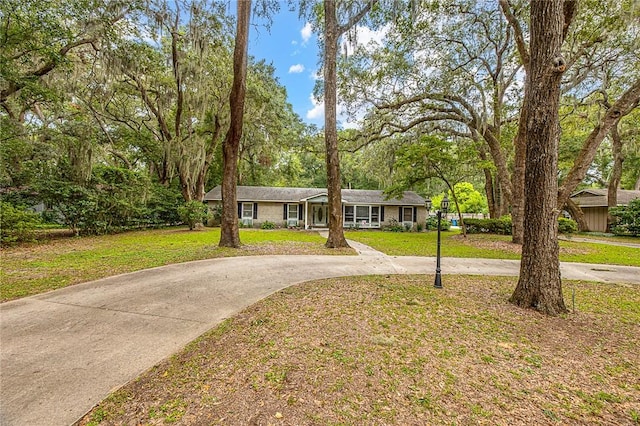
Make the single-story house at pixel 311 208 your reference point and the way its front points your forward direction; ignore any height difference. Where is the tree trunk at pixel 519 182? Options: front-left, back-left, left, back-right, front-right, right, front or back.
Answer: front-left

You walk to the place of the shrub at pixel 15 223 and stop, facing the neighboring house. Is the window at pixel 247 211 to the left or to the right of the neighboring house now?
left

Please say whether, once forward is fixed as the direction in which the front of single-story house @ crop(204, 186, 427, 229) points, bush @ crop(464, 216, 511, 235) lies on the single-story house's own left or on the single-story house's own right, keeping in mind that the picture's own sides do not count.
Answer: on the single-story house's own left

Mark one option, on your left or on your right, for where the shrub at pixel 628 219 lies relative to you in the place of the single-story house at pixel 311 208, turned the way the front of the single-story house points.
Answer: on your left

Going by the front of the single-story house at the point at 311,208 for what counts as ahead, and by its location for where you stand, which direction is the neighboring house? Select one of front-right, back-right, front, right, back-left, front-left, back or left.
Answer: left

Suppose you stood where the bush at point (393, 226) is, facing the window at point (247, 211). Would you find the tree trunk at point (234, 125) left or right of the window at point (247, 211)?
left

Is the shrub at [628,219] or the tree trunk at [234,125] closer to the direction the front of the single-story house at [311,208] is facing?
the tree trunk

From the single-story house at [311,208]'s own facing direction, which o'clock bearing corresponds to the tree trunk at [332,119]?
The tree trunk is roughly at 12 o'clock from the single-story house.

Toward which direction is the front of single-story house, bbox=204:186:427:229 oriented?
toward the camera

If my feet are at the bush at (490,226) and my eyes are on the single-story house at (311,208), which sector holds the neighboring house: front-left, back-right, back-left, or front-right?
back-right

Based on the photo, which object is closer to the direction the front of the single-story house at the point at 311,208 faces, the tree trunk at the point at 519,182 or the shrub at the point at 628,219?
the tree trunk

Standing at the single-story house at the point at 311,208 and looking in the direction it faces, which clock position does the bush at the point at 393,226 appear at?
The bush is roughly at 9 o'clock from the single-story house.

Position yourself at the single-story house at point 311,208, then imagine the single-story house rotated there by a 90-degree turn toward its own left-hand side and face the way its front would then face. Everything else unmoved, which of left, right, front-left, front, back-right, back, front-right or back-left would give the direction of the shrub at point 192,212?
back-right

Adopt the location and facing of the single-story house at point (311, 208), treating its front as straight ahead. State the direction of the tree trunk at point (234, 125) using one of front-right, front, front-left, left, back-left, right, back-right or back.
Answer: front
